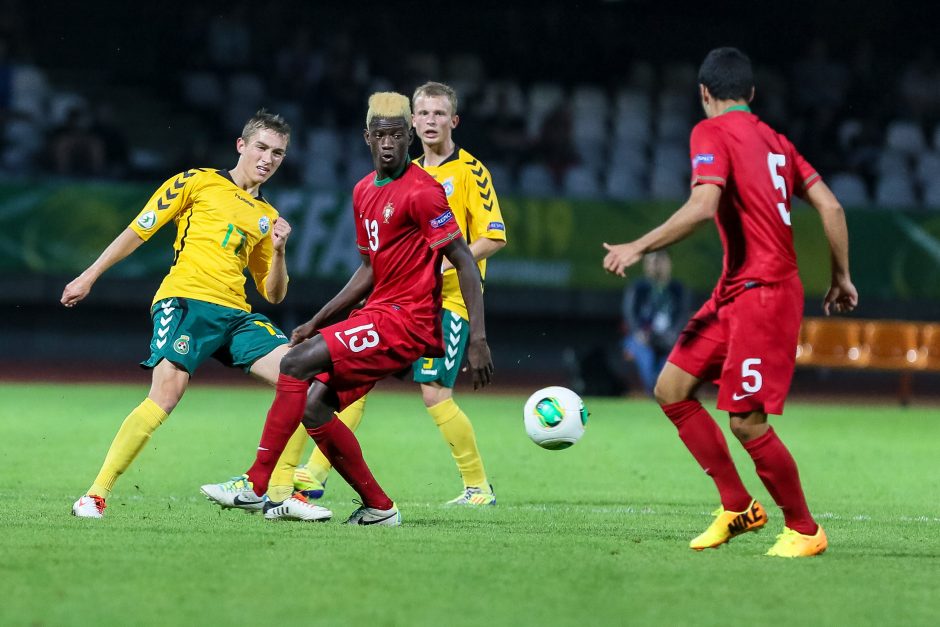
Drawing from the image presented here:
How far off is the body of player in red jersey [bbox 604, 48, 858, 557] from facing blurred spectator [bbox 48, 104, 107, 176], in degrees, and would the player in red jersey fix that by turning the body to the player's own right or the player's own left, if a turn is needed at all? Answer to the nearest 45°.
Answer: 0° — they already face them

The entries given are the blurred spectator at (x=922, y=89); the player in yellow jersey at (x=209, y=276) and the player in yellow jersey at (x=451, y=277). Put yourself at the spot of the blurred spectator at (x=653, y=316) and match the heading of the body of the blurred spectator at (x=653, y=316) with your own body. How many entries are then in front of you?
2

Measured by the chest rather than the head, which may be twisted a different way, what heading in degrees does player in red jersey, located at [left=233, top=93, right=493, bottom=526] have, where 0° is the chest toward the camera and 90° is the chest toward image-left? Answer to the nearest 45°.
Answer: approximately 45°

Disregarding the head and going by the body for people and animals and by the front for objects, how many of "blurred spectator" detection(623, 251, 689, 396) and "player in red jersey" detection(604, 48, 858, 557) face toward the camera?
1

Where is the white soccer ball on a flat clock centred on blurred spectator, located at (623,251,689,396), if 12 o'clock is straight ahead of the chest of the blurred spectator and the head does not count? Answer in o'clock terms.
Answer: The white soccer ball is roughly at 12 o'clock from the blurred spectator.

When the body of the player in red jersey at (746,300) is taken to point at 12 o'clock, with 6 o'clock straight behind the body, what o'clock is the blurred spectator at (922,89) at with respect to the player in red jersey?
The blurred spectator is roughly at 2 o'clock from the player in red jersey.

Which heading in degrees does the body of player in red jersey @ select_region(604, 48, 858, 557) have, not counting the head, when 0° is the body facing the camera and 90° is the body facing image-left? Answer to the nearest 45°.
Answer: approximately 135°

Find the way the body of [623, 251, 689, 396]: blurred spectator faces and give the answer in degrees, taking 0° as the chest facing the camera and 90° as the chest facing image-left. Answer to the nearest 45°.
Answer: approximately 0°

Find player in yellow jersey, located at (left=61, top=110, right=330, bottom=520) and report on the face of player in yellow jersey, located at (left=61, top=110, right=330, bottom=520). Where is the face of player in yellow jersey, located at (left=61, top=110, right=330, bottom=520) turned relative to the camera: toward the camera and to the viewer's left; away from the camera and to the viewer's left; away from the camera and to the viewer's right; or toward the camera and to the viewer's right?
toward the camera and to the viewer's right

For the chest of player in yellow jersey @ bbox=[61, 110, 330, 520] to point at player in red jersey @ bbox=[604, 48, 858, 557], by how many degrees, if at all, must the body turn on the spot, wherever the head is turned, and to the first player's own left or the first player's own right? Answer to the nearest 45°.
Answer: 0° — they already face them

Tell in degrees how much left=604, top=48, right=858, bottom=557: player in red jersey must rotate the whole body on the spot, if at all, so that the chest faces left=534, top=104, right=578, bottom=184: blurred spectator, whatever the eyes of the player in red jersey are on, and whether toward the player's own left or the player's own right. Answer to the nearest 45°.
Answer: approximately 45° to the player's own right
